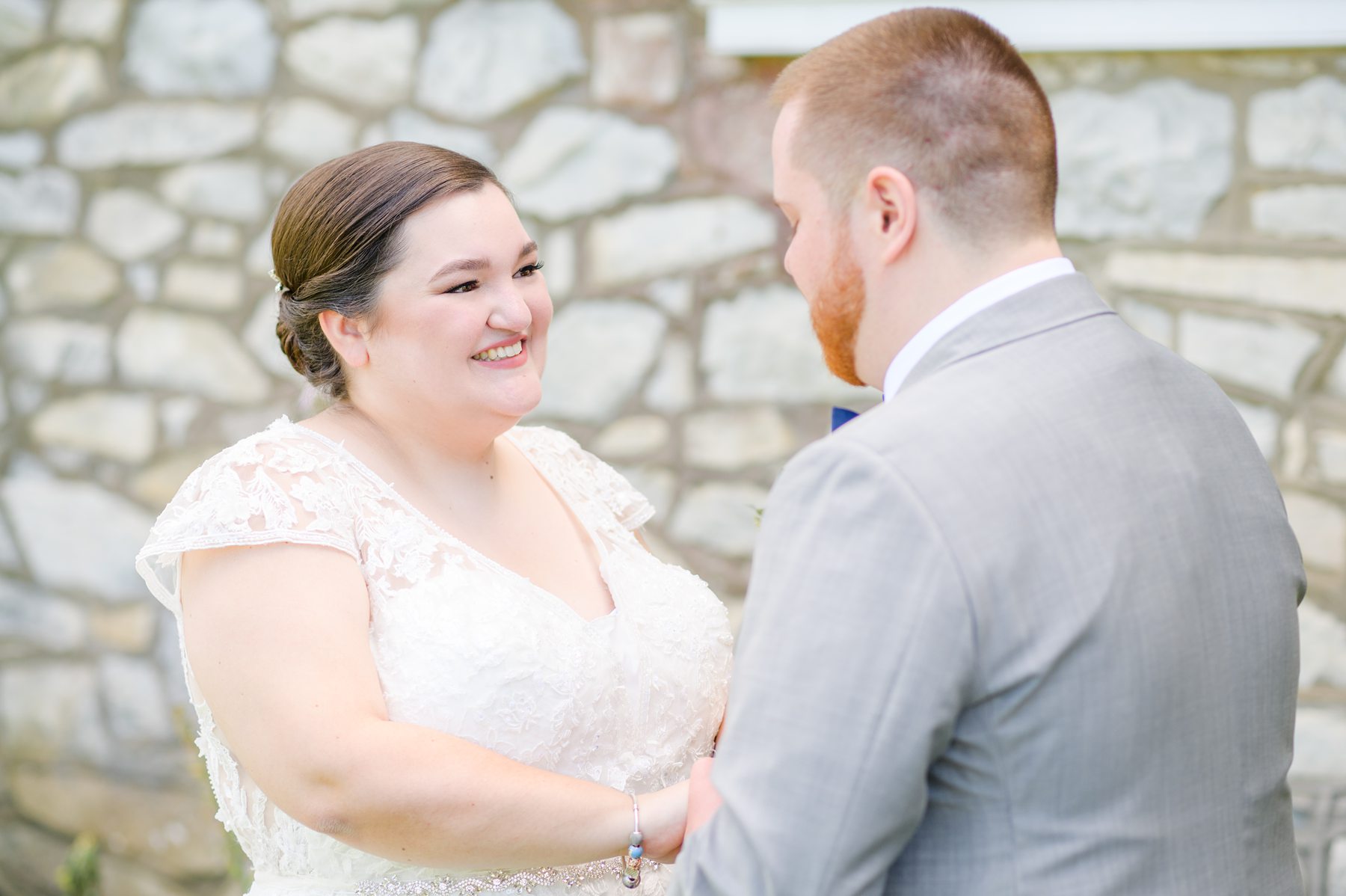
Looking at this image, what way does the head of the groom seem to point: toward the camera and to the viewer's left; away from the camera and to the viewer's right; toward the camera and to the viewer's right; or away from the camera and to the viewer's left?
away from the camera and to the viewer's left

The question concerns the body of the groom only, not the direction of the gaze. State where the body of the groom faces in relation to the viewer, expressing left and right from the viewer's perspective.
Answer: facing away from the viewer and to the left of the viewer

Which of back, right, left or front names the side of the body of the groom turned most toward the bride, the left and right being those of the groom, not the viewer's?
front

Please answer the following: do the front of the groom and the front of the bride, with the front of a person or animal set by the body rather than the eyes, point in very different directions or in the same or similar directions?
very different directions

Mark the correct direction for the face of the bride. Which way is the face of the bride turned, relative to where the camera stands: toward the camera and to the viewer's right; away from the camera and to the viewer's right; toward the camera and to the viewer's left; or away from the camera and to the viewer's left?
toward the camera and to the viewer's right

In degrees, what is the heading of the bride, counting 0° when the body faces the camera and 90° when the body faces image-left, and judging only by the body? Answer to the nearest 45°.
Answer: approximately 315°

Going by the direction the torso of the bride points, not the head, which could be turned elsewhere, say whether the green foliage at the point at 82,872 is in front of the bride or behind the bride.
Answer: behind
